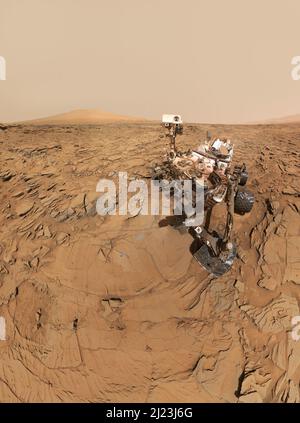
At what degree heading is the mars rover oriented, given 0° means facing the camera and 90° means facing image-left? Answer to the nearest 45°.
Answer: approximately 45°
